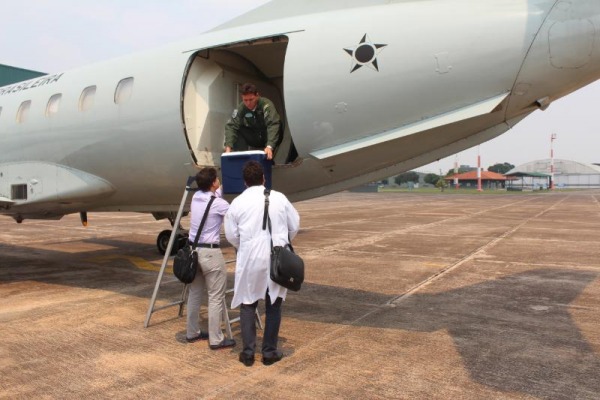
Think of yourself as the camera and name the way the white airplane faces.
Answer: facing away from the viewer and to the left of the viewer

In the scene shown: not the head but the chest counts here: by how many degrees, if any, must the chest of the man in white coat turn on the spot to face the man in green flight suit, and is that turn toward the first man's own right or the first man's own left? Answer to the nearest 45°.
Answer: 0° — they already face them

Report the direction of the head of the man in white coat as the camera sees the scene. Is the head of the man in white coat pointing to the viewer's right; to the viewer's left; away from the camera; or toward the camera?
away from the camera

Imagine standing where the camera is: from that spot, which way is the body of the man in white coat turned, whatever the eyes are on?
away from the camera
